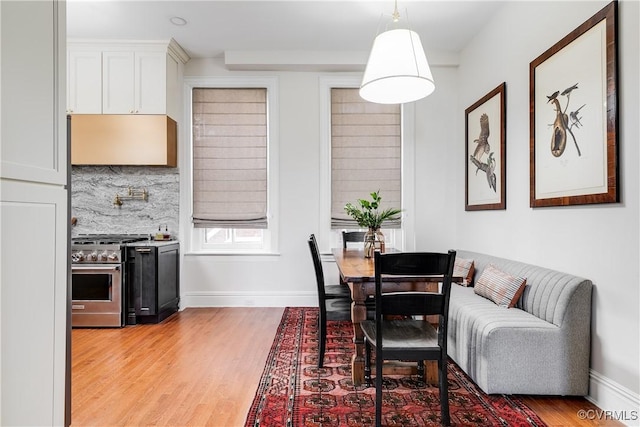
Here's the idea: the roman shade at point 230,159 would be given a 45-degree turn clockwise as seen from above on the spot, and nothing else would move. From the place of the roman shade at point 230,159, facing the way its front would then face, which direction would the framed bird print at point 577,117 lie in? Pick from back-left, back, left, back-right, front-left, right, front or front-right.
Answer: left

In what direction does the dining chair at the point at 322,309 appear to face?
to the viewer's right

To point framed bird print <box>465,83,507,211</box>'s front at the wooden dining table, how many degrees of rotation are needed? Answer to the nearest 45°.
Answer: approximately 45° to its left

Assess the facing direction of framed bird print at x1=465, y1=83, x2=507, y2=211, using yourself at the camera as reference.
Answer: facing the viewer and to the left of the viewer

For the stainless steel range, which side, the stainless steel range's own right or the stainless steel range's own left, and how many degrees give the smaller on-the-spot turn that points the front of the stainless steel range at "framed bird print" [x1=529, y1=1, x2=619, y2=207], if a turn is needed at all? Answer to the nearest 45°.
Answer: approximately 45° to the stainless steel range's own left

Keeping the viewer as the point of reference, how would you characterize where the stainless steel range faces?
facing the viewer

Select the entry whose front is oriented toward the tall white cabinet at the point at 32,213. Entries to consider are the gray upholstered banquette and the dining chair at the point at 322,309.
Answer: the gray upholstered banquette

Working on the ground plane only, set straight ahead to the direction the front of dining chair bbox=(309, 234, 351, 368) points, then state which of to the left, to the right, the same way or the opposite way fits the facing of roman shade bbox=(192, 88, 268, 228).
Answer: to the right

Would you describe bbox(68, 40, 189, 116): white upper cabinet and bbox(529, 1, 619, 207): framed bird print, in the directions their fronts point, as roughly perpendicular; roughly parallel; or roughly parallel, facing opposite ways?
roughly perpendicular

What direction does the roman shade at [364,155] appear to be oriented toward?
toward the camera

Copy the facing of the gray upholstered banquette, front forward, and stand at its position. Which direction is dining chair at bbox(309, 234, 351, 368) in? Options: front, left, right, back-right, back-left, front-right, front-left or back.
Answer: front-right

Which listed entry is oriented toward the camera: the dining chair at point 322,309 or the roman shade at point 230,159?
the roman shade

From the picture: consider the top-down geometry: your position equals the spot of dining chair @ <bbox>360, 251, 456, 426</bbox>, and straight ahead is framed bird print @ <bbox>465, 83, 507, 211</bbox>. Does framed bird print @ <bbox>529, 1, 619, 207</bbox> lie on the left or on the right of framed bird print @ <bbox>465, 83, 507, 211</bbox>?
right

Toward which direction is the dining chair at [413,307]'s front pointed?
away from the camera

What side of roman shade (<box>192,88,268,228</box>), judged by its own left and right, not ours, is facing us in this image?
front

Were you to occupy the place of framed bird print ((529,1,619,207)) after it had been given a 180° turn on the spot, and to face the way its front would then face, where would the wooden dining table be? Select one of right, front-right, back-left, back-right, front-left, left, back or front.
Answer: back

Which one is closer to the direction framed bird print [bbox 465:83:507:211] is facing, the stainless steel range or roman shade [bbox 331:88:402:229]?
the stainless steel range

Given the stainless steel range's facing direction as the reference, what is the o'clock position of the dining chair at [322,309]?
The dining chair is roughly at 11 o'clock from the stainless steel range.

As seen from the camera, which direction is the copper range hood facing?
toward the camera

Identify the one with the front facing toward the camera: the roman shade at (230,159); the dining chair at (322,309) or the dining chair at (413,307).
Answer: the roman shade

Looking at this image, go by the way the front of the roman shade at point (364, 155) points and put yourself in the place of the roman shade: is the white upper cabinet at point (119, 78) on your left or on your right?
on your right
